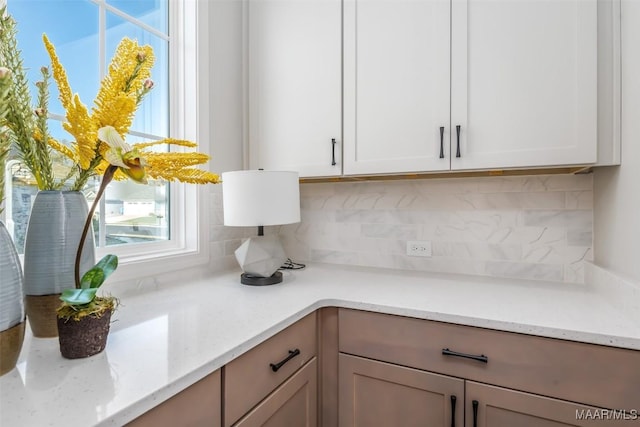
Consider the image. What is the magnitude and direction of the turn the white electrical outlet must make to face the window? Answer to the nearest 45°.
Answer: approximately 45° to its right

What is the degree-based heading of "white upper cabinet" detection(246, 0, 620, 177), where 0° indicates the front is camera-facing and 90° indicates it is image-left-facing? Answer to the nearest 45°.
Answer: approximately 0°

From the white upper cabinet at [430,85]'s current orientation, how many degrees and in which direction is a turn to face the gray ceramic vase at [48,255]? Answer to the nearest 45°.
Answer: approximately 45° to its right

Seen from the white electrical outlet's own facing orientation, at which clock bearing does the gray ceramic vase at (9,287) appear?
The gray ceramic vase is roughly at 1 o'clock from the white electrical outlet.

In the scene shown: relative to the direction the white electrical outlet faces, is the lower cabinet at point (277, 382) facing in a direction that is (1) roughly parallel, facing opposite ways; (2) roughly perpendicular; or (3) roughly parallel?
roughly perpendicular

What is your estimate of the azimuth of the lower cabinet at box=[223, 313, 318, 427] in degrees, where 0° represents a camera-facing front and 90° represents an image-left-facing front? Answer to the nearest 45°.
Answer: approximately 315°

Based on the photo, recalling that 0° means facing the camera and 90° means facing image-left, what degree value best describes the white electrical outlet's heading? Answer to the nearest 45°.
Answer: approximately 0°

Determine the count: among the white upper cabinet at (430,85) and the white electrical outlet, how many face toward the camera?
2

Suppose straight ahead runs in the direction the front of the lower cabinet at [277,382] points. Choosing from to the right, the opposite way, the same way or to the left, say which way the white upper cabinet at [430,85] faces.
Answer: to the right

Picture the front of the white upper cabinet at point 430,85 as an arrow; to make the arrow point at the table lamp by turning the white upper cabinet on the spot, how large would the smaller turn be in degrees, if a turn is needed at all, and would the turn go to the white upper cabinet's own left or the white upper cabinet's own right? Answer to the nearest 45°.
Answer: approximately 90° to the white upper cabinet's own right

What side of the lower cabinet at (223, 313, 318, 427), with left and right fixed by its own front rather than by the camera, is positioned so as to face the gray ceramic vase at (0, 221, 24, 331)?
right
